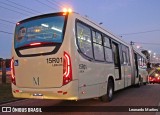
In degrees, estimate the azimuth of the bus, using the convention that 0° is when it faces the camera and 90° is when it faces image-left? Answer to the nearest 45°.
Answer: approximately 225°
